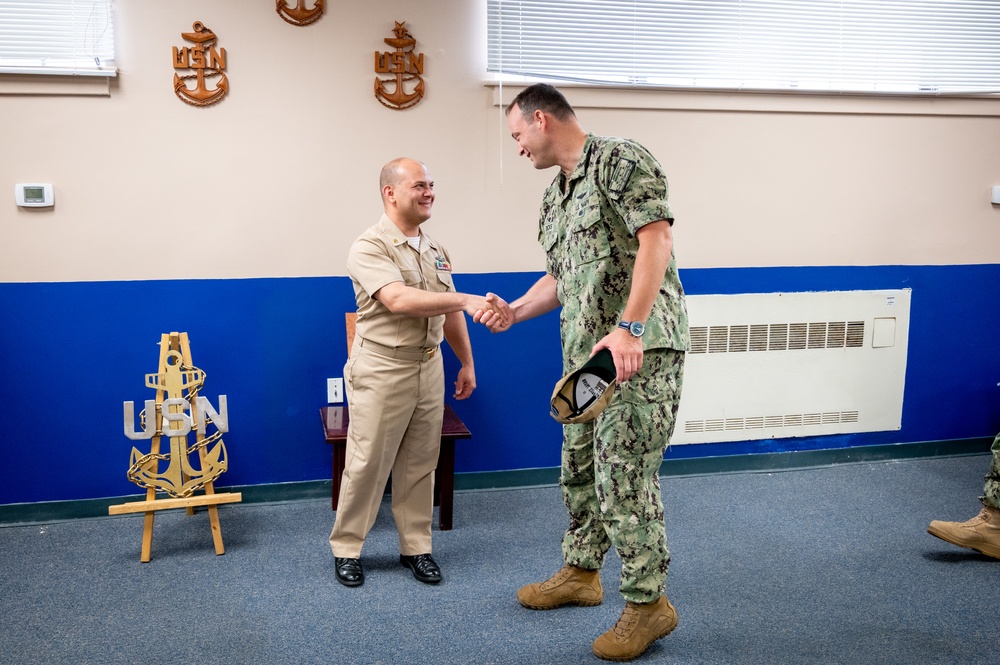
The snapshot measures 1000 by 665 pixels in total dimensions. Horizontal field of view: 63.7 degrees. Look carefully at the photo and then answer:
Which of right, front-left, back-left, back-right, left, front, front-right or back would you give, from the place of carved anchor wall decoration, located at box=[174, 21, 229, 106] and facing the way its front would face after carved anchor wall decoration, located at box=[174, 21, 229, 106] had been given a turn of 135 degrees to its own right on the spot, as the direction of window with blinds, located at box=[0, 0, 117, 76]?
front-left

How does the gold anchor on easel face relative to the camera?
toward the camera

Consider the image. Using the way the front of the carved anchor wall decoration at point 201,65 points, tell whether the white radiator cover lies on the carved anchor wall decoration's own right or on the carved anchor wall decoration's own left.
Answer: on the carved anchor wall decoration's own left

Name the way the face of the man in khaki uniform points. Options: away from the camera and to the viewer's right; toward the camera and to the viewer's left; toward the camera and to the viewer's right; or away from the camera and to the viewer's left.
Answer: toward the camera and to the viewer's right

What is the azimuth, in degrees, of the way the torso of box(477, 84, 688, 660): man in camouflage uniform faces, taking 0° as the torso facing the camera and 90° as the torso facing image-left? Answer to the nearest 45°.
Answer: approximately 45°

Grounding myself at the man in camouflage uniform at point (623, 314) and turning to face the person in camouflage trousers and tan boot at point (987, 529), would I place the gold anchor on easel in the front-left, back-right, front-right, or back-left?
back-left

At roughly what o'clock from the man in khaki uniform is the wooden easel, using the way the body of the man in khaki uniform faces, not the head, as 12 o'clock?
The wooden easel is roughly at 5 o'clock from the man in khaki uniform.

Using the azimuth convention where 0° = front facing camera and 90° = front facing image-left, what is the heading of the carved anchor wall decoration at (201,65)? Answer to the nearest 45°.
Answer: approximately 0°

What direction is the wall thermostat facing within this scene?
toward the camera

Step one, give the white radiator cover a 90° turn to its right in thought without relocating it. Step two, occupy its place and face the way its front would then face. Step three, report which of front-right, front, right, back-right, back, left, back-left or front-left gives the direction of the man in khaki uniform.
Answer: front-left

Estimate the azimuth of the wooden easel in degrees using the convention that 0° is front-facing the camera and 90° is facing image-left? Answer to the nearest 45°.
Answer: approximately 0°

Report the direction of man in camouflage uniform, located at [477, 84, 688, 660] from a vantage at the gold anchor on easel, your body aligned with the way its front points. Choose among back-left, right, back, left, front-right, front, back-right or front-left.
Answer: front-left

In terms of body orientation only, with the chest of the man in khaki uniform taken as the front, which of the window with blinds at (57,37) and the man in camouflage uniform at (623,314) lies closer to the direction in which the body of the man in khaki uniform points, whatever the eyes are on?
the man in camouflage uniform

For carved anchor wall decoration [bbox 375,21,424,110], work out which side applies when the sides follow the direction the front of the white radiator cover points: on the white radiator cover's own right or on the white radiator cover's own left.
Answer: on the white radiator cover's own right
